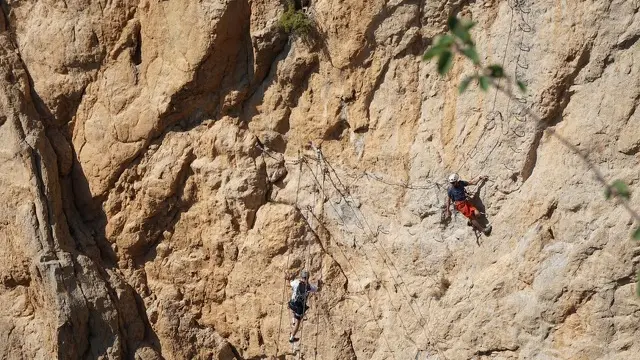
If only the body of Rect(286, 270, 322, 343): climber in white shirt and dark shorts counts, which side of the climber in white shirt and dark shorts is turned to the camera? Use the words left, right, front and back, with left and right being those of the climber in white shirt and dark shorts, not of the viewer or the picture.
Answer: back

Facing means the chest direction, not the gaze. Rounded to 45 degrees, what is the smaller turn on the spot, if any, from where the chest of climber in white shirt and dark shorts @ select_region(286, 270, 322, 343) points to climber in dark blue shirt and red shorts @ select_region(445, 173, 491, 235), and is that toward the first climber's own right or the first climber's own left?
approximately 135° to the first climber's own right
